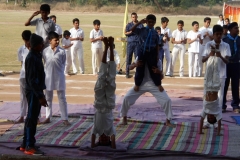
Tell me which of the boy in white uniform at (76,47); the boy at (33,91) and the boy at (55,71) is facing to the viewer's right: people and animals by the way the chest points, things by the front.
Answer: the boy at (33,91)

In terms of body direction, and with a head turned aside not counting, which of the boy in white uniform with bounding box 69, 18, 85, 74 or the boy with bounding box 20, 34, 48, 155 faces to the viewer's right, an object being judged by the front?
the boy

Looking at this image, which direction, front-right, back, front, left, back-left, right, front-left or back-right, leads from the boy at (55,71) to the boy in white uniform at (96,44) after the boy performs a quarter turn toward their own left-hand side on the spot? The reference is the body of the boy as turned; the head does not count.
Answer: left

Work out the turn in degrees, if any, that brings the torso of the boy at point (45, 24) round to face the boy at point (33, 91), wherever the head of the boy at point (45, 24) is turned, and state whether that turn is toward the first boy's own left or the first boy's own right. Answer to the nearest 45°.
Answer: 0° — they already face them

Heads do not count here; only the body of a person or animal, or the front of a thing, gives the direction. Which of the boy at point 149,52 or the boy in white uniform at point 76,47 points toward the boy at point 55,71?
the boy in white uniform

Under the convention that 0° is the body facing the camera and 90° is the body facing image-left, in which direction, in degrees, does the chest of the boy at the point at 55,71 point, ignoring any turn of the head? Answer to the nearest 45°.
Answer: approximately 0°

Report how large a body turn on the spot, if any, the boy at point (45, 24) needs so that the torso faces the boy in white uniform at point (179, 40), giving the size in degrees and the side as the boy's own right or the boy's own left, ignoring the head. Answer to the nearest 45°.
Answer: approximately 135° to the boy's own left
